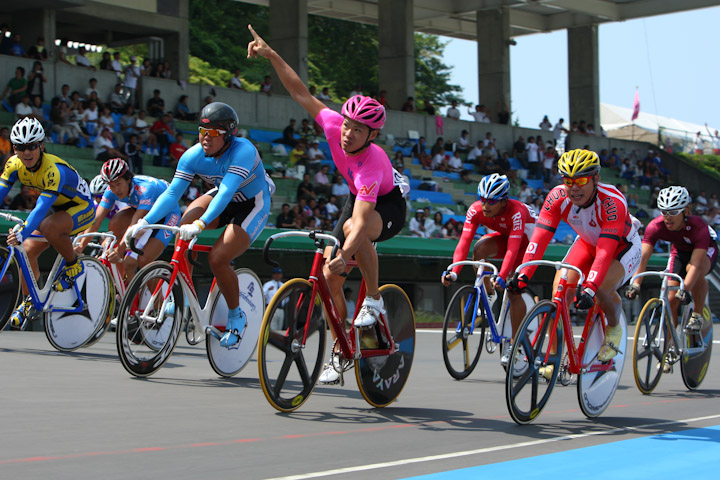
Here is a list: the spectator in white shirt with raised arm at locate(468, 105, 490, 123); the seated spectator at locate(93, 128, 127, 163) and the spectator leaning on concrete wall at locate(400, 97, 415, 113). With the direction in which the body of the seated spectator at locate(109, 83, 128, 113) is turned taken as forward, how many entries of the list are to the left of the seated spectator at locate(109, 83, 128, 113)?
2

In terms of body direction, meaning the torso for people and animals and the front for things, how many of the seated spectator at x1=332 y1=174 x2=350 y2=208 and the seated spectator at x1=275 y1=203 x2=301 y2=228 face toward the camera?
2

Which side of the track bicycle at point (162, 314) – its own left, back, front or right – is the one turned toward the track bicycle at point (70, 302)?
right

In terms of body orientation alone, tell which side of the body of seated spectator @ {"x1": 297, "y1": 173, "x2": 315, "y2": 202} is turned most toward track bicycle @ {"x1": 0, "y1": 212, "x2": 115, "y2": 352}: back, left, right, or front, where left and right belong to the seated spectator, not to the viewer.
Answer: front

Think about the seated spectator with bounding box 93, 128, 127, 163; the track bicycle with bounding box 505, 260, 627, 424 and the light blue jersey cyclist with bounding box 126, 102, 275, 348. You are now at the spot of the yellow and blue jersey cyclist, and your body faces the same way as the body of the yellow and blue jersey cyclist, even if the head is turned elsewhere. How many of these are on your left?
2

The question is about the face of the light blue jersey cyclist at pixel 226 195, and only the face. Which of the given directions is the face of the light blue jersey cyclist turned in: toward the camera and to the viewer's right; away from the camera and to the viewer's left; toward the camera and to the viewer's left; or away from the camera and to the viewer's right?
toward the camera and to the viewer's left

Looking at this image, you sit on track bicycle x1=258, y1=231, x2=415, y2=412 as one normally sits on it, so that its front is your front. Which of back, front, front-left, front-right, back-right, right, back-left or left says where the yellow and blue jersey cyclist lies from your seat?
right

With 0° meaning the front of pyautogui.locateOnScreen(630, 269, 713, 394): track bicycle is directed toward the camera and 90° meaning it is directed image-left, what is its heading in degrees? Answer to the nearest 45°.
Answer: approximately 45°

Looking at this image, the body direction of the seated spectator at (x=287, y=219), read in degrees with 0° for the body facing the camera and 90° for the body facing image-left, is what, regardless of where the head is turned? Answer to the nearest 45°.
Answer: approximately 0°

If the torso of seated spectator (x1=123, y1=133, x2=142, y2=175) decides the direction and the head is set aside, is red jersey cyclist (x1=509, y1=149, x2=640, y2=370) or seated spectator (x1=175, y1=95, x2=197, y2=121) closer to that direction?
the red jersey cyclist

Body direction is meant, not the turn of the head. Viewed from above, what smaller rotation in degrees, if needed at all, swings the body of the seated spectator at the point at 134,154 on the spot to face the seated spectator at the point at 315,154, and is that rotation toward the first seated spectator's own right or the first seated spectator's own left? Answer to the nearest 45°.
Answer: approximately 90° to the first seated spectator's own left

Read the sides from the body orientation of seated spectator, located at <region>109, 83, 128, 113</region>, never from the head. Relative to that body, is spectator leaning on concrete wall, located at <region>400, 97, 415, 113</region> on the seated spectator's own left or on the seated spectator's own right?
on the seated spectator's own left

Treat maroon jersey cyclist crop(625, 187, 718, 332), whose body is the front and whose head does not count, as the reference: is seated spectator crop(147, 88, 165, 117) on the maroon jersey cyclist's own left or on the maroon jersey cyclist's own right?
on the maroon jersey cyclist's own right

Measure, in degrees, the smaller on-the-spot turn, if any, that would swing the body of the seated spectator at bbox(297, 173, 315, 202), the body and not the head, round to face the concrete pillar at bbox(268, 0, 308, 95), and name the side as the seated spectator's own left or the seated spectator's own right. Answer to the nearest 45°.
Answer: approximately 180°

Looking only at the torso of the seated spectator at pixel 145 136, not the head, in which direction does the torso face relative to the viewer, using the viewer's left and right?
facing the viewer and to the right of the viewer

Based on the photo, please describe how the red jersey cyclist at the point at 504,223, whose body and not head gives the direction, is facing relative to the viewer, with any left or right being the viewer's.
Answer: facing the viewer and to the left of the viewer

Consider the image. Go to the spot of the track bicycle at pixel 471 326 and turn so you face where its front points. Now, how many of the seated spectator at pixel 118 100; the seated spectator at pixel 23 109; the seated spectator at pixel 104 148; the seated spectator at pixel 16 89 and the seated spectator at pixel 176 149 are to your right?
5

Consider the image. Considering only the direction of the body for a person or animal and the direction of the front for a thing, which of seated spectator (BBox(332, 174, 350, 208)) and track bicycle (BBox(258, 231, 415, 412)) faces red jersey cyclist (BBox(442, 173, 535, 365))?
the seated spectator

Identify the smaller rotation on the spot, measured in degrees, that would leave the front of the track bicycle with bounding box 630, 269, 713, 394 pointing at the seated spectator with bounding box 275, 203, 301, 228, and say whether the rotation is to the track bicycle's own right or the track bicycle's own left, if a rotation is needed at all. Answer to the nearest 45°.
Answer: approximately 90° to the track bicycle's own right
